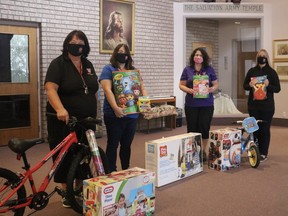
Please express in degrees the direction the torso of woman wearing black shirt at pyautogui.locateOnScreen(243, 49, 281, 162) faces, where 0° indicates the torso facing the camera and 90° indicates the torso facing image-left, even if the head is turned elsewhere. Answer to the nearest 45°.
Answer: approximately 0°

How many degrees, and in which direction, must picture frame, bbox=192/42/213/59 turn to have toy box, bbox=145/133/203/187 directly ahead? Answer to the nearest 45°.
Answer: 0° — it already faces it

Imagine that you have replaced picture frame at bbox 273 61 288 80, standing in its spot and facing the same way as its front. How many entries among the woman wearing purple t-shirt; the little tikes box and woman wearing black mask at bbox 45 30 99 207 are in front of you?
3

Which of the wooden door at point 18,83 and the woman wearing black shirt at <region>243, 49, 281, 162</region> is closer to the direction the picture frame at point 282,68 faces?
the woman wearing black shirt
